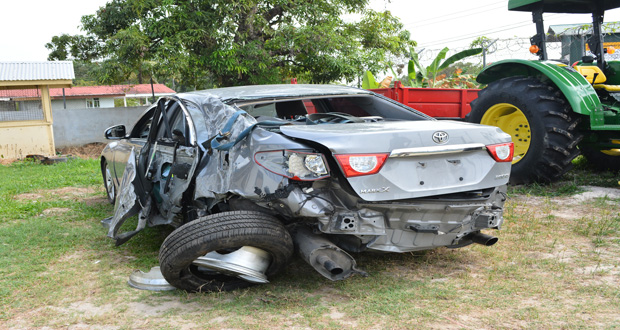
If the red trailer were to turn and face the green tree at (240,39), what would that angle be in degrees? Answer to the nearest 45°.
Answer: approximately 135° to its left

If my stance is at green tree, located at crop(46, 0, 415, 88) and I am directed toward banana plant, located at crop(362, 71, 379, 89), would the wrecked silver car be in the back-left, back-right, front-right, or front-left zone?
front-right

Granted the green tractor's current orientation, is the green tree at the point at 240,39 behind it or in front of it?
behind

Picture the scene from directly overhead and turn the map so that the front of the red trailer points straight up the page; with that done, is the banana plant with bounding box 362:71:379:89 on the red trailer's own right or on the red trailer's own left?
on the red trailer's own left

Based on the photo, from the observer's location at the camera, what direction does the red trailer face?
facing to the right of the viewer

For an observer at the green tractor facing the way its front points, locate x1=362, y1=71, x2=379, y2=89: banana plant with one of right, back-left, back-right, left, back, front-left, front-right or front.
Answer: back

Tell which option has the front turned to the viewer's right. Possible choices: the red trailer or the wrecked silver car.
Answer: the red trailer

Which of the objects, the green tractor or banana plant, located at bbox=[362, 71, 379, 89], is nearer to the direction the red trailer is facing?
the green tractor

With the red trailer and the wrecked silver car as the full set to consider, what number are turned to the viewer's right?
1

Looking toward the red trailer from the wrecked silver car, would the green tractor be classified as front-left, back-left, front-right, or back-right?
front-right

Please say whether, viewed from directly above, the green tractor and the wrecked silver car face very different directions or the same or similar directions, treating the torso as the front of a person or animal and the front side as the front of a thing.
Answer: very different directions

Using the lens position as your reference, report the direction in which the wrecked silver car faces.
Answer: facing away from the viewer and to the left of the viewer

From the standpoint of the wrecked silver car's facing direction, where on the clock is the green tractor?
The green tractor is roughly at 3 o'clock from the wrecked silver car.
